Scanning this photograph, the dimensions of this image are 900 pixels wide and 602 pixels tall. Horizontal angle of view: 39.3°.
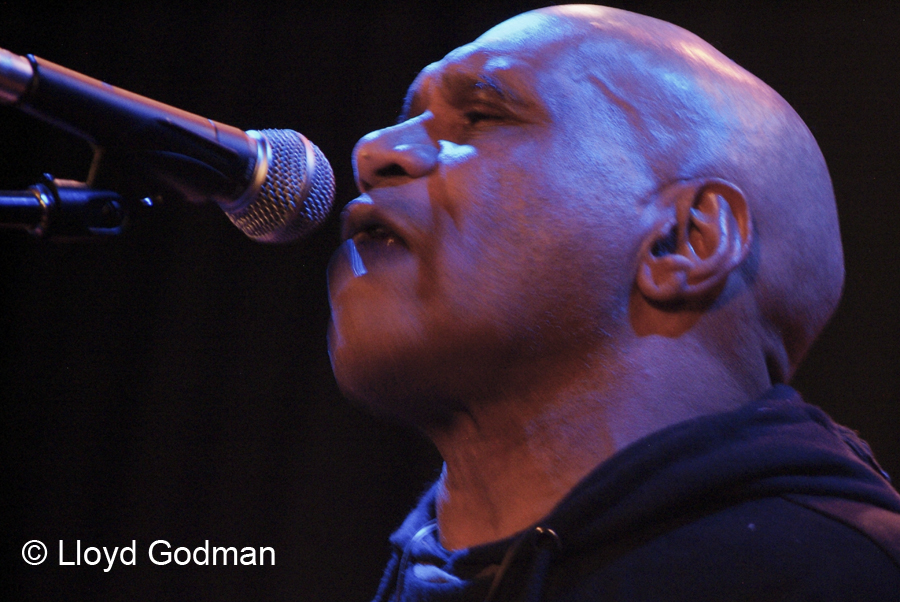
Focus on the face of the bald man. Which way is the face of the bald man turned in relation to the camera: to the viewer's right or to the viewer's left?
to the viewer's left

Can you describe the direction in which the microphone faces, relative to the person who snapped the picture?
facing to the right of the viewer
